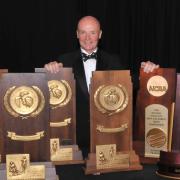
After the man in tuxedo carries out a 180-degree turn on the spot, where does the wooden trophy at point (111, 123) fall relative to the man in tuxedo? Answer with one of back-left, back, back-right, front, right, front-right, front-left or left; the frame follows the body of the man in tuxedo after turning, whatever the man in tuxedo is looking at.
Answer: back

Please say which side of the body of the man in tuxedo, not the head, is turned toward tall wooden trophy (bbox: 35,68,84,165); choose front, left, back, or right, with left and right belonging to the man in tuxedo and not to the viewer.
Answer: front

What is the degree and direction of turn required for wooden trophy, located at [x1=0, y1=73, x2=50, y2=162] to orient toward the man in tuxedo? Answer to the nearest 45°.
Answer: approximately 135° to its left

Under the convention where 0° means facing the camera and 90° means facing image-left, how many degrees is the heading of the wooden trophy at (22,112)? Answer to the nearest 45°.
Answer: approximately 0°

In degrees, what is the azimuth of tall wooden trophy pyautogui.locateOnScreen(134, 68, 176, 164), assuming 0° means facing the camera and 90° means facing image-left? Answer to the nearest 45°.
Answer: approximately 0°

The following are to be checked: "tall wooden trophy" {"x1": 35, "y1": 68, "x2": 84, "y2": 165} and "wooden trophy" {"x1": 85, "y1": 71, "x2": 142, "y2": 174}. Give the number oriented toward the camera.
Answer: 2

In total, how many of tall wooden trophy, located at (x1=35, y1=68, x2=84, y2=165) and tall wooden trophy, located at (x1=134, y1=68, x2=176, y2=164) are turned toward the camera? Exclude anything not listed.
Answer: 2

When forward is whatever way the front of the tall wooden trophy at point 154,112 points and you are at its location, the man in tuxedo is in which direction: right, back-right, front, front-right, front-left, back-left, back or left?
back-right
